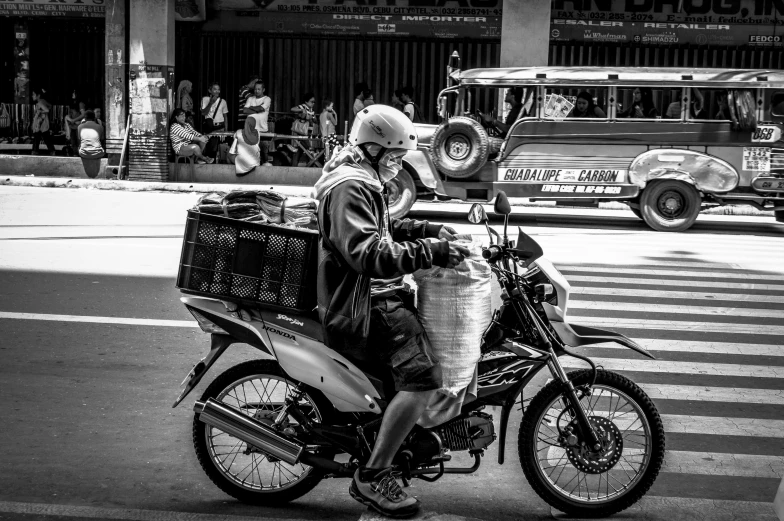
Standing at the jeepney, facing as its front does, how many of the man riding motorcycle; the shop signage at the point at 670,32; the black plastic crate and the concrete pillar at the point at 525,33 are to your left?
2

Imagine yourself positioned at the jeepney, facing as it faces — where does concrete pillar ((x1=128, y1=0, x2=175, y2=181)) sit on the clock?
The concrete pillar is roughly at 1 o'clock from the jeepney.

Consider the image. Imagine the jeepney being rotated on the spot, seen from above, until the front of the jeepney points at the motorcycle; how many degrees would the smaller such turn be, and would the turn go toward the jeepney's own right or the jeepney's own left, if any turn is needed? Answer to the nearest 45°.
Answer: approximately 90° to the jeepney's own left

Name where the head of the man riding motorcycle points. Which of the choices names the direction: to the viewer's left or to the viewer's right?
to the viewer's right

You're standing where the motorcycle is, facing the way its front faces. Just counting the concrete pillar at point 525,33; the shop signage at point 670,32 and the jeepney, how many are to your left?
3

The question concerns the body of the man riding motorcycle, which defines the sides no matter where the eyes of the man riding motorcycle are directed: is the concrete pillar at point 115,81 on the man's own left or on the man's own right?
on the man's own left

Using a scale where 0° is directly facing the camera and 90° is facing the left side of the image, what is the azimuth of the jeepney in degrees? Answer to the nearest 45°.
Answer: approximately 90°

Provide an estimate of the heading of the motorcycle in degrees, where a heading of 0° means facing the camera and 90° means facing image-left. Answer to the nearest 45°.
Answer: approximately 270°

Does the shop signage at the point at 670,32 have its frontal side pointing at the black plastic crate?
yes

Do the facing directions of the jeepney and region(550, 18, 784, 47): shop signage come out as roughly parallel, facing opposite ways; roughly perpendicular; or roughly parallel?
roughly perpendicular

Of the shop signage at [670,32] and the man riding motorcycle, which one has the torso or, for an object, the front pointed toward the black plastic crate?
the shop signage

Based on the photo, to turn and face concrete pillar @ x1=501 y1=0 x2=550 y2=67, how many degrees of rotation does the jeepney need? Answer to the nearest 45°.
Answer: approximately 90° to its right

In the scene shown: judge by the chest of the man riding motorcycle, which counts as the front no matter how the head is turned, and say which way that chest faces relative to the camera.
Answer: to the viewer's right
